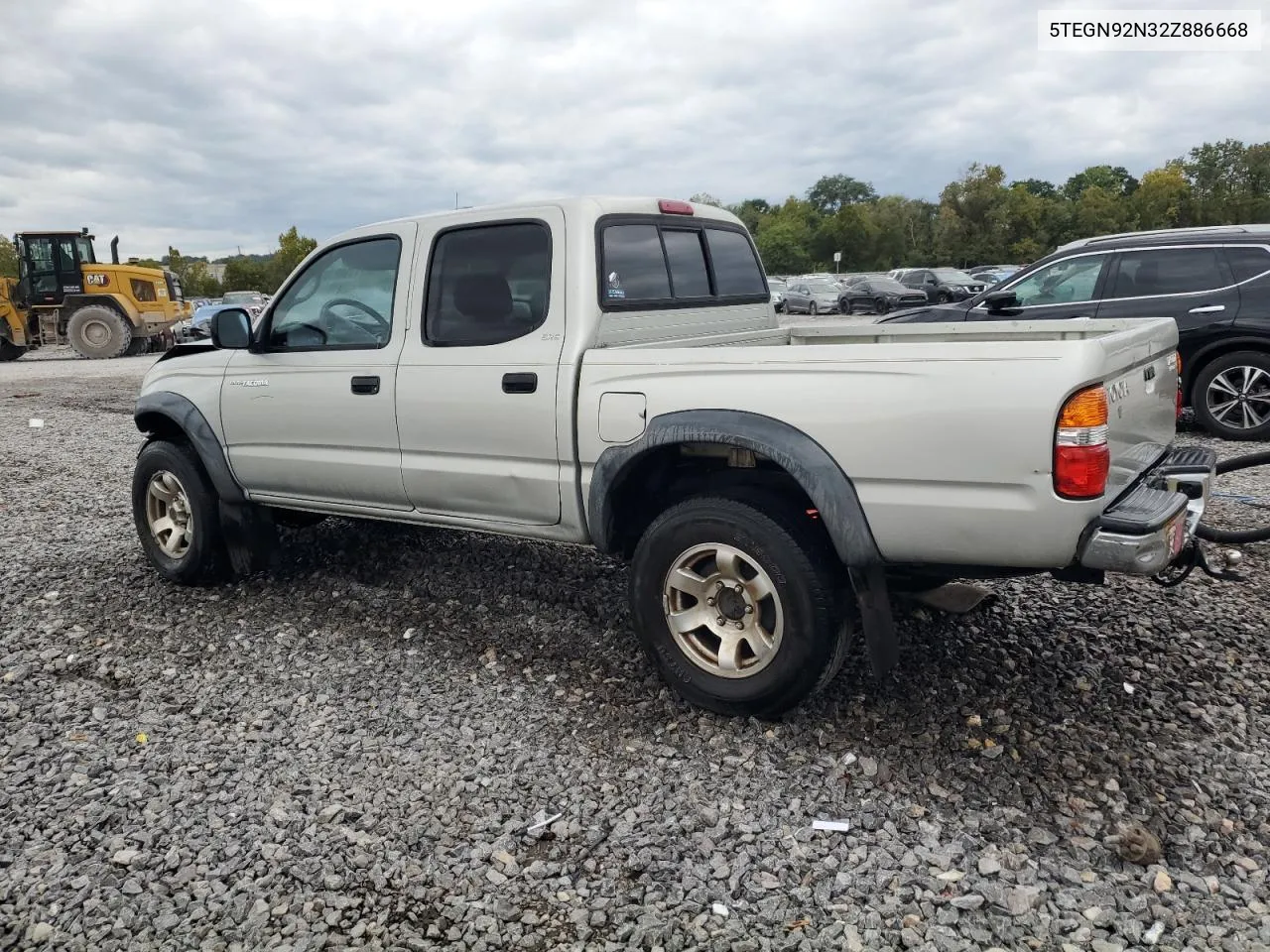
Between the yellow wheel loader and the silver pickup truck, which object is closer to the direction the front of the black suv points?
the yellow wheel loader

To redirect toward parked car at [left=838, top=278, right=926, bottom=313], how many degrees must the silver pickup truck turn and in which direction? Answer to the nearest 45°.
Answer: approximately 45° to its right

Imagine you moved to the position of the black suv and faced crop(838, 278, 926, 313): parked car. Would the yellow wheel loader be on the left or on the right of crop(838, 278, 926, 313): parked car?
left

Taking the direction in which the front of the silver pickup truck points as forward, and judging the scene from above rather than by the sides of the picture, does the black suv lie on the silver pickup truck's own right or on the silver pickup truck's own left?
on the silver pickup truck's own right

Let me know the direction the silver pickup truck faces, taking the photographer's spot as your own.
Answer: facing away from the viewer and to the left of the viewer

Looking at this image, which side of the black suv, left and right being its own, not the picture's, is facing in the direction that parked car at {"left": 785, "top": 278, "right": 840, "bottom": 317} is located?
right

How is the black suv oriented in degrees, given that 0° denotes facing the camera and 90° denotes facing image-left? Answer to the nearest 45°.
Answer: approximately 90°

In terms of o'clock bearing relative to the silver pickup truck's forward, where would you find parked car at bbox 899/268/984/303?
The parked car is roughly at 2 o'clock from the silver pickup truck.

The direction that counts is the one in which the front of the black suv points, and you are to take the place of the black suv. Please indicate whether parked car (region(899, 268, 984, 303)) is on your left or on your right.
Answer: on your right
